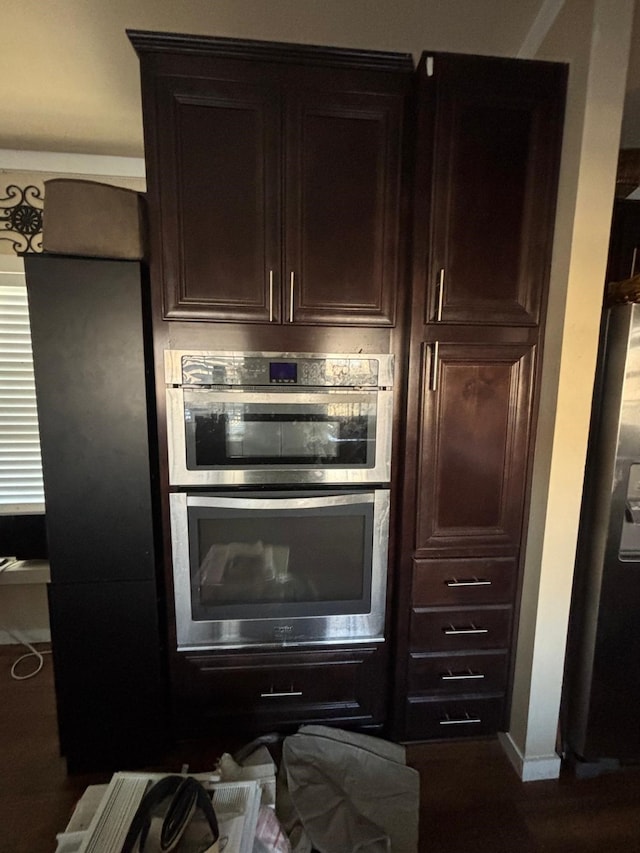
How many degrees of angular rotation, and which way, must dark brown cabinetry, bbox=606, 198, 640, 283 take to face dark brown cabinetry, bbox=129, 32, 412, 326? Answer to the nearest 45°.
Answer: approximately 45° to its right

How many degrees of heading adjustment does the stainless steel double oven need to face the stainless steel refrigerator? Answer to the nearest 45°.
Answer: approximately 90° to its left

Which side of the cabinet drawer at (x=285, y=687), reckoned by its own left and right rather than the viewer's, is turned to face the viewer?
front

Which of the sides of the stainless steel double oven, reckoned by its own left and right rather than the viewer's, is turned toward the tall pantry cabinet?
left

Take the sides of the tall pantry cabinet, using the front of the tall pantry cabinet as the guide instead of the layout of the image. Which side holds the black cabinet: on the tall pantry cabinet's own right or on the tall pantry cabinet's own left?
on the tall pantry cabinet's own right

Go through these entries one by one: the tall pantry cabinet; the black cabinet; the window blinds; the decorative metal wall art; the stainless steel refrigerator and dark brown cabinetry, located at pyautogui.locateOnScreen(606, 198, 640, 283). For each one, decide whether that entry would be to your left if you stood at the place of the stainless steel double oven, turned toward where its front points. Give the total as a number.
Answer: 3

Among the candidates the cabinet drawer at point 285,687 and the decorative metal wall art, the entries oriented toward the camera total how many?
2

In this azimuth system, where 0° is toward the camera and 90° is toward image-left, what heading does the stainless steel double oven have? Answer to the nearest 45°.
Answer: approximately 0°

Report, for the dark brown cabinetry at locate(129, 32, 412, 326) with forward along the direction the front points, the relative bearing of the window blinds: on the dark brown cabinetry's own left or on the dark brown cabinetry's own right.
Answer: on the dark brown cabinetry's own right

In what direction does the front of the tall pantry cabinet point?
toward the camera

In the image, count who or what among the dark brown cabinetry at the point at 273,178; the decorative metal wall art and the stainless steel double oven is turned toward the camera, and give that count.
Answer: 3
